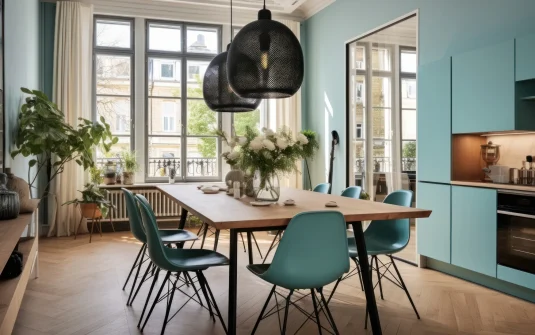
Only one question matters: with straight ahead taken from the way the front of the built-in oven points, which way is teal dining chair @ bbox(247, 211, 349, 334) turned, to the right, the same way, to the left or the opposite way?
to the right

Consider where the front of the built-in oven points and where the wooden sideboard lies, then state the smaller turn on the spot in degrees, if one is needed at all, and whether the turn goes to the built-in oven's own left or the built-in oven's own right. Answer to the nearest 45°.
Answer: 0° — it already faces it

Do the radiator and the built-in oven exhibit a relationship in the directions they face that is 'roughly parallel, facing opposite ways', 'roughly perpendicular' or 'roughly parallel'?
roughly perpendicular

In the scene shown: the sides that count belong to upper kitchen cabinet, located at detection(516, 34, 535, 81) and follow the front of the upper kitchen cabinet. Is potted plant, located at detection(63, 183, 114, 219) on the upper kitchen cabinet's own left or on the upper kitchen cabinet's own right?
on the upper kitchen cabinet's own right

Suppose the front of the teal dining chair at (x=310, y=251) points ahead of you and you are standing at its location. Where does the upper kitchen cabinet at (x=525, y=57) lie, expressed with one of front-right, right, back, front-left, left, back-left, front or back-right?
right

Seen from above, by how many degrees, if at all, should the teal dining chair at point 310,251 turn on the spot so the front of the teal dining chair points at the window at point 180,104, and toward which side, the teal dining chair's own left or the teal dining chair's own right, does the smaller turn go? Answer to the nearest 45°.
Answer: approximately 45° to the teal dining chair's own right

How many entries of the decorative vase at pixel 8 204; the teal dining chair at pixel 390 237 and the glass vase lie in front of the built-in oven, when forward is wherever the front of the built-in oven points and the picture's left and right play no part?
3

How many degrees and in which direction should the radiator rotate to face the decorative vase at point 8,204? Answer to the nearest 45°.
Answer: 0° — it already faces it

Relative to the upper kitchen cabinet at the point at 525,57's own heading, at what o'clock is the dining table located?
The dining table is roughly at 12 o'clock from the upper kitchen cabinet.

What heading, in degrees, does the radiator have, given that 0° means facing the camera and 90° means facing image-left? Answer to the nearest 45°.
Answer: approximately 0°

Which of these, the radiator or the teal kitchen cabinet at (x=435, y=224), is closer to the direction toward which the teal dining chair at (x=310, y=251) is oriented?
the radiator

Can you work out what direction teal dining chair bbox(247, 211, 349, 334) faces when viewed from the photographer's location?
facing away from the viewer and to the left of the viewer

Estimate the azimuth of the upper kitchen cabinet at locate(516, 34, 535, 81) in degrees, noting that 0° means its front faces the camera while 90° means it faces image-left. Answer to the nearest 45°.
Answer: approximately 45°

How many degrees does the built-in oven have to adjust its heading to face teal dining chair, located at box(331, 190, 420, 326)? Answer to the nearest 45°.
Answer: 0° — it already faces it

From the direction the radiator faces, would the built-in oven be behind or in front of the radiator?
in front

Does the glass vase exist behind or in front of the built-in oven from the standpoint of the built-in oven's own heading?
in front
